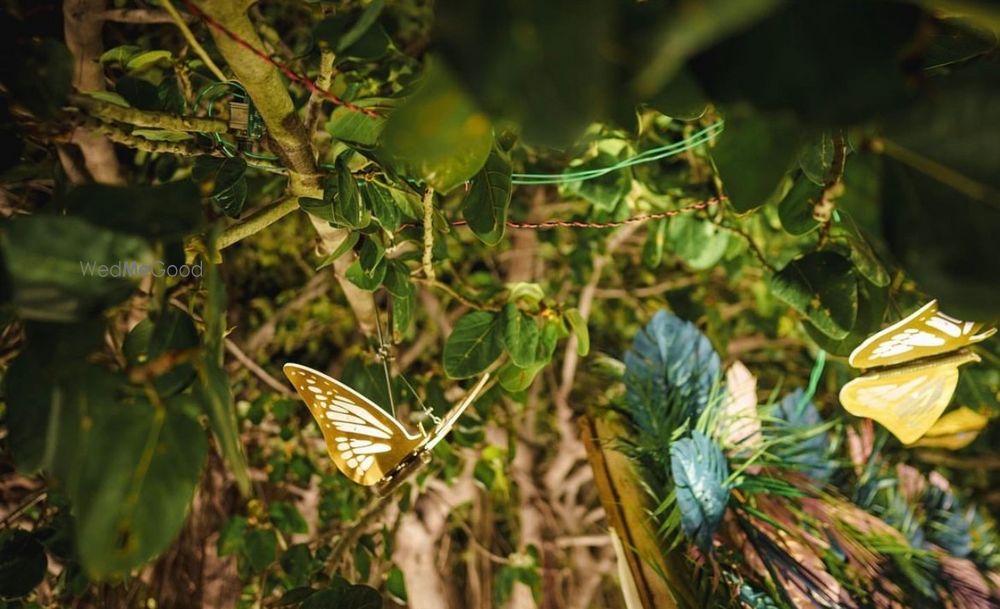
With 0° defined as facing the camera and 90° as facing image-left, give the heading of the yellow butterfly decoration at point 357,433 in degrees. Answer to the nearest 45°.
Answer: approximately 225°

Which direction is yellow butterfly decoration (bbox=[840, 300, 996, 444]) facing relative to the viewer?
to the viewer's right
